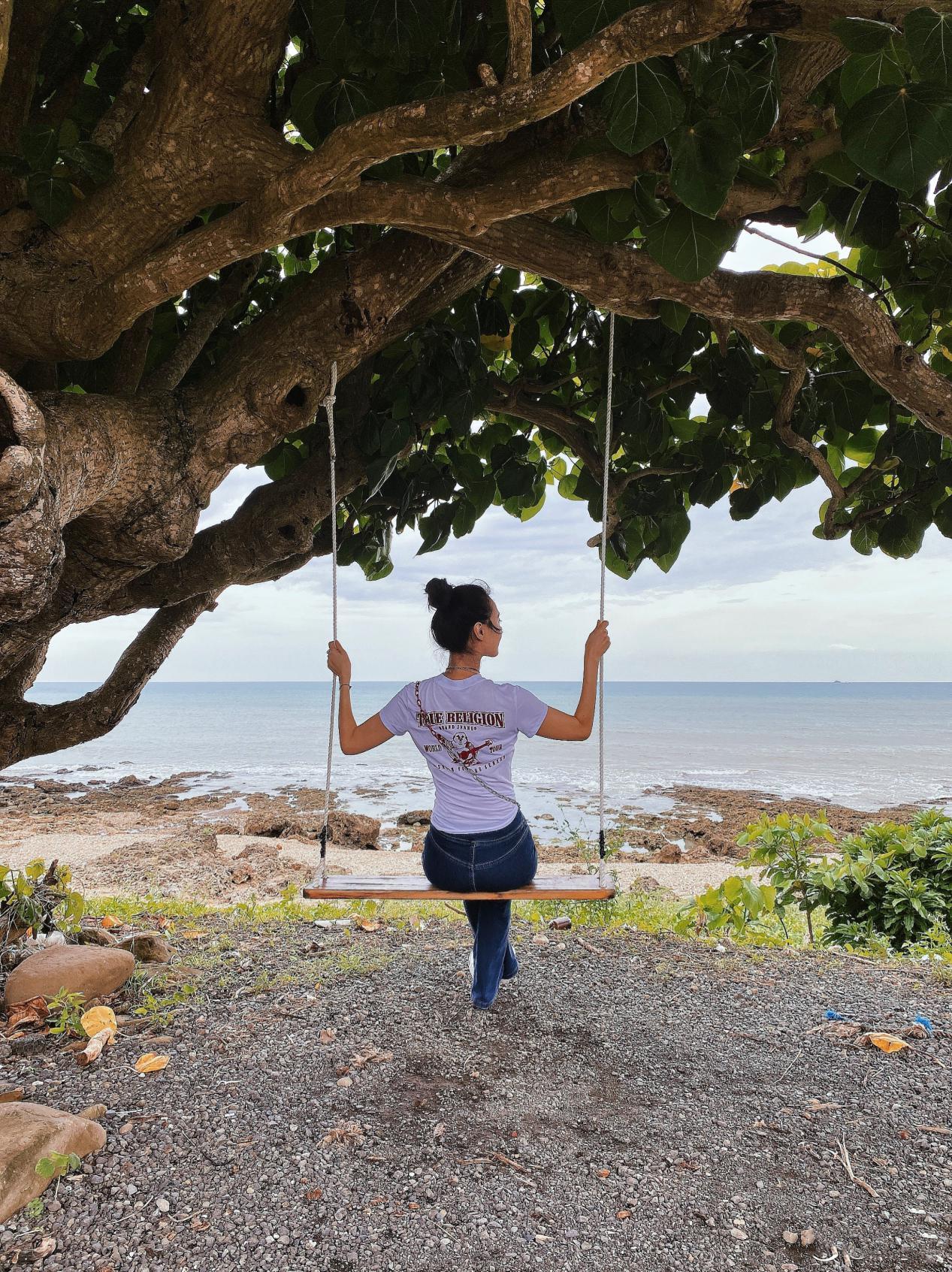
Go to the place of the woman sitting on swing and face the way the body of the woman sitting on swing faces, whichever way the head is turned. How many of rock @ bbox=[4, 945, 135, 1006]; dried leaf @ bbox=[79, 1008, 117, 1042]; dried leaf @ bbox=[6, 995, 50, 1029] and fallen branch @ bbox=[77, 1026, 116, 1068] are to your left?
4

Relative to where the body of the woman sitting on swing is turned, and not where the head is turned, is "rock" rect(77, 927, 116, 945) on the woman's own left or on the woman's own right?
on the woman's own left

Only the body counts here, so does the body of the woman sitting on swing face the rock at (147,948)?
no

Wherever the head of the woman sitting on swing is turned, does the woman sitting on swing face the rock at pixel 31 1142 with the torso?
no

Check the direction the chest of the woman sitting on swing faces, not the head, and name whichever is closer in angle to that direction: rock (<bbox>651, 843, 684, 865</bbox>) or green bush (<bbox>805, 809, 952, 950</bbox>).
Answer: the rock

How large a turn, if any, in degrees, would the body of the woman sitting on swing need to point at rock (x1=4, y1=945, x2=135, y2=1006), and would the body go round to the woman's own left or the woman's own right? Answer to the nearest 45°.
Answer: approximately 90° to the woman's own left

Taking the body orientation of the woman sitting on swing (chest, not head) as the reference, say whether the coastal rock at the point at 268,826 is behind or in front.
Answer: in front

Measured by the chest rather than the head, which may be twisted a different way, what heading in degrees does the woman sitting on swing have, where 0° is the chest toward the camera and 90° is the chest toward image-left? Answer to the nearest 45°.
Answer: approximately 180°

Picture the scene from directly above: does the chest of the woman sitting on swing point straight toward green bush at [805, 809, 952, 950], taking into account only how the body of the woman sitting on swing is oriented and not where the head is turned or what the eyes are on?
no

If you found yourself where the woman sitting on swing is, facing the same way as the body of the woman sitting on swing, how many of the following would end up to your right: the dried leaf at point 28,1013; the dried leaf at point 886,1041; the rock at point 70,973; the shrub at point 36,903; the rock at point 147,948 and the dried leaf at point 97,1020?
1

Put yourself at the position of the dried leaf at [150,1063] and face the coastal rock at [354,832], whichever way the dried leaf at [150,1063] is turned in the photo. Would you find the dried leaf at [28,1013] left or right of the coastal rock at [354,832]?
left

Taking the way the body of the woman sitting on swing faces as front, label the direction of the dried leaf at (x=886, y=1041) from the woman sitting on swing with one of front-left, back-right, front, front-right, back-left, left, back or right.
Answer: right

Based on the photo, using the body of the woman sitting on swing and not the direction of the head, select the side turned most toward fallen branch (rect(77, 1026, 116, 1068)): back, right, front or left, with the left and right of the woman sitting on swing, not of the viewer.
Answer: left

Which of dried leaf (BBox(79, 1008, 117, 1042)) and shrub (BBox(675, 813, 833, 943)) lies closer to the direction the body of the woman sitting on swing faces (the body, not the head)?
the shrub

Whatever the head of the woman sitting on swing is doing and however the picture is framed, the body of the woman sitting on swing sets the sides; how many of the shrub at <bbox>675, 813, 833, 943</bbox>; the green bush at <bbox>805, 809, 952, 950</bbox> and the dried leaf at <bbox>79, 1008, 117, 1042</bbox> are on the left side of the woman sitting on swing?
1

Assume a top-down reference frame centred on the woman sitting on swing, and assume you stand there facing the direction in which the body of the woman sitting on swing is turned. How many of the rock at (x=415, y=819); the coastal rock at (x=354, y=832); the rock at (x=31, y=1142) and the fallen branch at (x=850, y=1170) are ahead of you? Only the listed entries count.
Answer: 2

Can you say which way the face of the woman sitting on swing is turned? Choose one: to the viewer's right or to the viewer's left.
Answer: to the viewer's right

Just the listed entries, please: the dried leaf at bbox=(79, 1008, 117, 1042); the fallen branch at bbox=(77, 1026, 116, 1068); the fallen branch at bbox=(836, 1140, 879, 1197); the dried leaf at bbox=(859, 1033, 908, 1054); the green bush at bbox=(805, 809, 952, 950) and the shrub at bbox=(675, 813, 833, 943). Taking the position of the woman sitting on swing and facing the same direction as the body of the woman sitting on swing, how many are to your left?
2

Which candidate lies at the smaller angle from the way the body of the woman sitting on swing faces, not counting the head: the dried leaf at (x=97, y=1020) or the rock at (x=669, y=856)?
the rock

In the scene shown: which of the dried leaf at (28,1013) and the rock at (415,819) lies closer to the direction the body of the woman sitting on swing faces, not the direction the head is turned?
the rock
